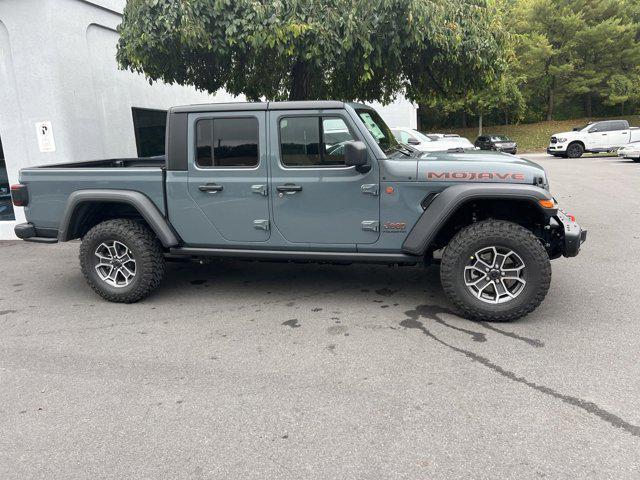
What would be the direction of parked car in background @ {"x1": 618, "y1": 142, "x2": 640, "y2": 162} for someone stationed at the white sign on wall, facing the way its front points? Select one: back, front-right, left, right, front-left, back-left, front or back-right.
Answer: left

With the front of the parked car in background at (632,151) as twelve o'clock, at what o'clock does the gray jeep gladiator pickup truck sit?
The gray jeep gladiator pickup truck is roughly at 11 o'clock from the parked car in background.

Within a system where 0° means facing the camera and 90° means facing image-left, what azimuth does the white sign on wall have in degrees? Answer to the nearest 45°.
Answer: approximately 0°

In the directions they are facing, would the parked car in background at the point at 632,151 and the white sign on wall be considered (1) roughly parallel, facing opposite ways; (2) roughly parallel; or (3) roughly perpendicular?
roughly perpendicular

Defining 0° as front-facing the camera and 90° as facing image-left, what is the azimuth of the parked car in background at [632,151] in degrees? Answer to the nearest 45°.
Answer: approximately 45°

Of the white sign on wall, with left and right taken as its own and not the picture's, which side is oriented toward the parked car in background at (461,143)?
left

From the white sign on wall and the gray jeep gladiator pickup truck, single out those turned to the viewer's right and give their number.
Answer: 1

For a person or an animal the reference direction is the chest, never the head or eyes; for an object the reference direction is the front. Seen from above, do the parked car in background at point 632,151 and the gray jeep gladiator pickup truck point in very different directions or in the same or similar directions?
very different directions

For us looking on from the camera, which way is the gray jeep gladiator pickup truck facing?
facing to the right of the viewer

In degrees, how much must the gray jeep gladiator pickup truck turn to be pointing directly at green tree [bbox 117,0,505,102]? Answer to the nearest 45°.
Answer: approximately 90° to its left

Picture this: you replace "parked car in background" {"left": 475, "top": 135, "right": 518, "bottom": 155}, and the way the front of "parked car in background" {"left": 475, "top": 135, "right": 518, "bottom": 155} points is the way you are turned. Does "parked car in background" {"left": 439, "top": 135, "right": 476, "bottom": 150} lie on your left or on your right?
on your right
